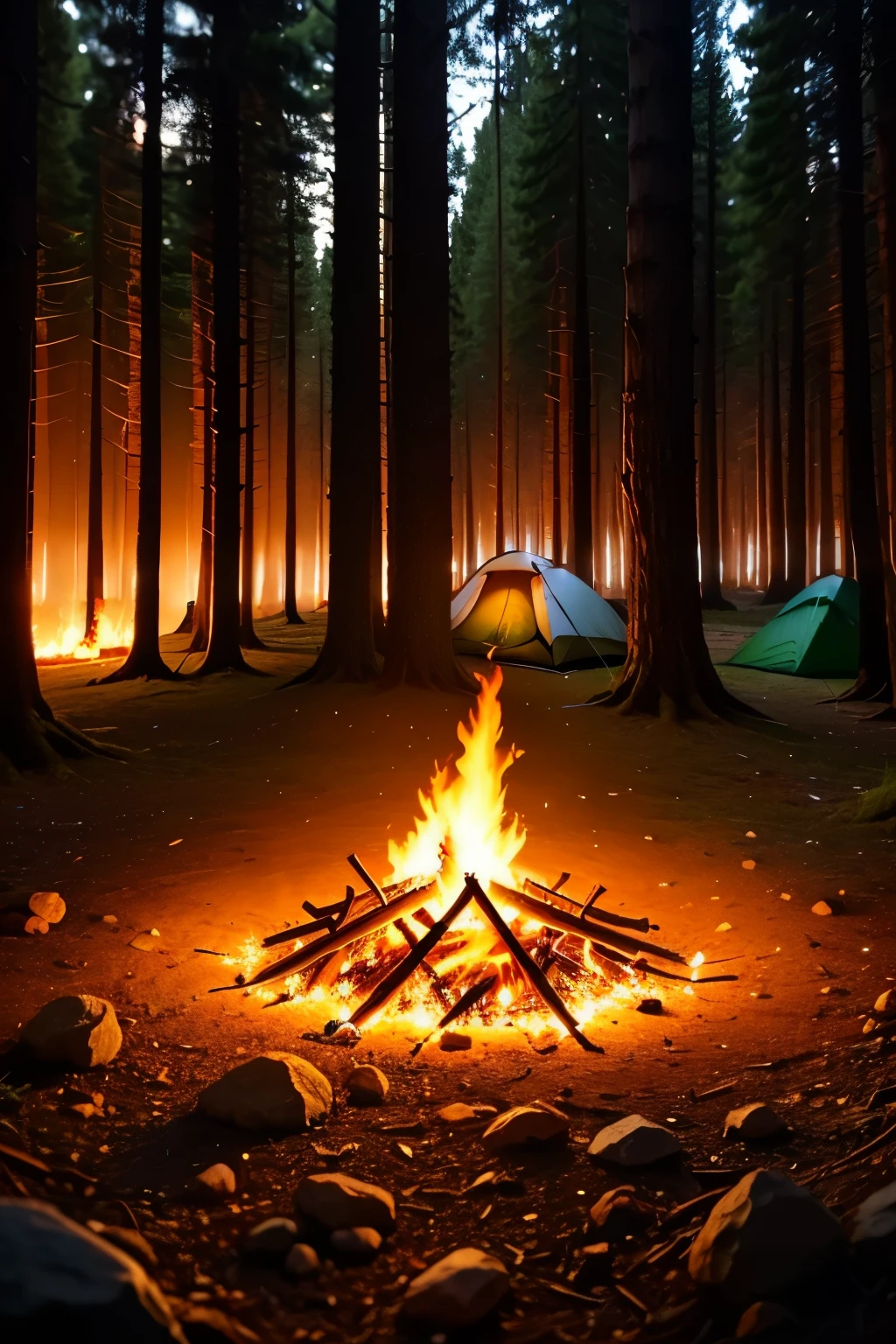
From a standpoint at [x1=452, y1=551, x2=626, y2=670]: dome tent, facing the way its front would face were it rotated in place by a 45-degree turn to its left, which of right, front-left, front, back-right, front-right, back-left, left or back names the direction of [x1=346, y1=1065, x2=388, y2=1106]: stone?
front

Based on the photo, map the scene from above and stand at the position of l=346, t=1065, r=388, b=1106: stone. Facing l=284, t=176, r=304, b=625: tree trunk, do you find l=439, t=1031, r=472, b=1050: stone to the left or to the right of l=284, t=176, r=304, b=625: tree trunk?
right

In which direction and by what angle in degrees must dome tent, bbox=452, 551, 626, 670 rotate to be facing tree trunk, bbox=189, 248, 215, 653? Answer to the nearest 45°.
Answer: approximately 90° to its right

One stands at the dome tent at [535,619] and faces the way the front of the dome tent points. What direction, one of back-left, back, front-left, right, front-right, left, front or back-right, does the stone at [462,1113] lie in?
front-left

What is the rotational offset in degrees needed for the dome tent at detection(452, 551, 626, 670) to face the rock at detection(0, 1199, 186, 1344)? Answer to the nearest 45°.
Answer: approximately 45° to its left

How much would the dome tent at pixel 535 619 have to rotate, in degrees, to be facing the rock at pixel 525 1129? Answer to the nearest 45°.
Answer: approximately 45° to its left

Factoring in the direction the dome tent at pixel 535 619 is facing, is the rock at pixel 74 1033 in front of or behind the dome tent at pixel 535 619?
in front

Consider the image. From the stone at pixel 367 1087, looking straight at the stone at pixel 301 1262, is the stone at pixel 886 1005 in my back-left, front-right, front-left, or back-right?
back-left

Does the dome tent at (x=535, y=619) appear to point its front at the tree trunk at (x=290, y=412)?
no

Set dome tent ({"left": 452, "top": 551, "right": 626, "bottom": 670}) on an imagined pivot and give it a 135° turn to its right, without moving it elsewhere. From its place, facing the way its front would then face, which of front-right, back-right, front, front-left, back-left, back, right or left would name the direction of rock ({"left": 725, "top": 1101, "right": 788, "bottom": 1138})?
back

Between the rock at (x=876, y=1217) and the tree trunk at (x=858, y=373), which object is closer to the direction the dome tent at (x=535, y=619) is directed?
the rock

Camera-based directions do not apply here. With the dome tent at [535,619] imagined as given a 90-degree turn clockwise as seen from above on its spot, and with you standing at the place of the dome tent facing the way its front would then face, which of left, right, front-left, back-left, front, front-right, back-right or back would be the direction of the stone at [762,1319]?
back-left

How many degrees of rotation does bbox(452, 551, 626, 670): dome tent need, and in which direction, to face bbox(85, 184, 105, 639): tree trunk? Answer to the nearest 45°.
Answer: approximately 90° to its right

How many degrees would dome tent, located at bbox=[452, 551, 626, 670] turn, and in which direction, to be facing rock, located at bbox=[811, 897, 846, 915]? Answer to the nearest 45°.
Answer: approximately 45° to its left

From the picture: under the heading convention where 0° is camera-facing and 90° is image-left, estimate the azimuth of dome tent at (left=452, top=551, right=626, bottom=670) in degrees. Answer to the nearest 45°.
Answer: approximately 45°

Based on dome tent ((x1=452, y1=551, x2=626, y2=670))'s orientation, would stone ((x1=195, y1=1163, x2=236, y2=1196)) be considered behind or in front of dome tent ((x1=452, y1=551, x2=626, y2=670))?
in front

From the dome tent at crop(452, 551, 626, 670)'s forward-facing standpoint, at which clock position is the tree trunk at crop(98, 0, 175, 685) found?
The tree trunk is roughly at 1 o'clock from the dome tent.

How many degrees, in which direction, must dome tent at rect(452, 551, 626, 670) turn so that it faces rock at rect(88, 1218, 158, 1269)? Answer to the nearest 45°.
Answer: approximately 45° to its left

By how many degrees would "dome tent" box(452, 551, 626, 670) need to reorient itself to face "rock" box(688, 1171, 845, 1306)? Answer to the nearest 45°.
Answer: approximately 45° to its left
